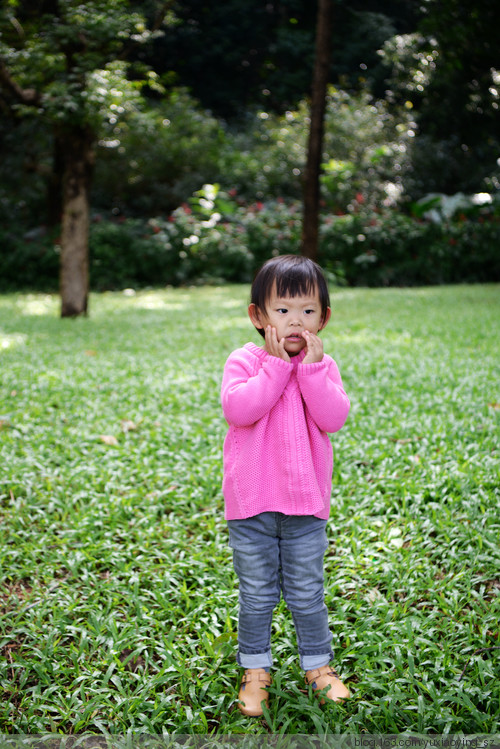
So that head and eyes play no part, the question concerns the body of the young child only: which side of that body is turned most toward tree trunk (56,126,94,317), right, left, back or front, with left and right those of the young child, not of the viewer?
back

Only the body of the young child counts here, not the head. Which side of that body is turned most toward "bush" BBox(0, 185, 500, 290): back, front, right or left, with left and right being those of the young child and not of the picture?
back

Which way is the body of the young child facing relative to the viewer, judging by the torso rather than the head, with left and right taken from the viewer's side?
facing the viewer

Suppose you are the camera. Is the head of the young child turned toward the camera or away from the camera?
toward the camera

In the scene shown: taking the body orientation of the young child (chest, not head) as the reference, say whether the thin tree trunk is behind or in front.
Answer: behind
